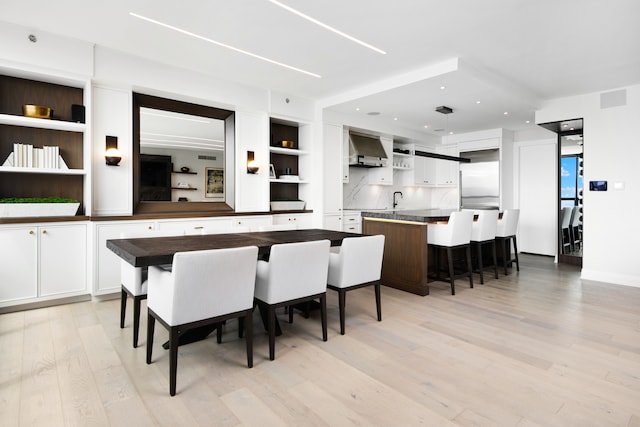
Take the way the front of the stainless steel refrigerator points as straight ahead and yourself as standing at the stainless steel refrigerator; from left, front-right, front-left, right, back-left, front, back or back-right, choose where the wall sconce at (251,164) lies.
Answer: front-right

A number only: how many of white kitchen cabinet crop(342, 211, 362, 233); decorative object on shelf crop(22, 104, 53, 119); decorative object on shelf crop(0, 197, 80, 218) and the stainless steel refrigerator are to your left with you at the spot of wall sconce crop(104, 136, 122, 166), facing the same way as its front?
2

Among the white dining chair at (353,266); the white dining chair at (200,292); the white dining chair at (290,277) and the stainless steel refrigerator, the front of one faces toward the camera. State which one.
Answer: the stainless steel refrigerator

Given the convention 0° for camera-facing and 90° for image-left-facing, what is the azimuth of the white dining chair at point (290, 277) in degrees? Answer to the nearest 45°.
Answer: approximately 135°

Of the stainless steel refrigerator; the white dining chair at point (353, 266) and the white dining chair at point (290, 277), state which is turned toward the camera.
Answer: the stainless steel refrigerator

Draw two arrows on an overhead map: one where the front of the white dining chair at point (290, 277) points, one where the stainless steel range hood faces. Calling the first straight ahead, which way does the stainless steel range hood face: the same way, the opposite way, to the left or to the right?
the opposite way

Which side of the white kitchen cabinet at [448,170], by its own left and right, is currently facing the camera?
front

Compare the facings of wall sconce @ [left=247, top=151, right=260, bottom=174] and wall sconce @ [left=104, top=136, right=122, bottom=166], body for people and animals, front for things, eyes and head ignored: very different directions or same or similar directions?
same or similar directions

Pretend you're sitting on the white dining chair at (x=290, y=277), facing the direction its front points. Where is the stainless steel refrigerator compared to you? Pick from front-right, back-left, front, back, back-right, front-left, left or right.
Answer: right

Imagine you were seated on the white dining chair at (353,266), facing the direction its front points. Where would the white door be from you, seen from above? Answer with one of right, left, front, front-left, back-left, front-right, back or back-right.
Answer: right

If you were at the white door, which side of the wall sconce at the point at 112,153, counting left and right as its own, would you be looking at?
left

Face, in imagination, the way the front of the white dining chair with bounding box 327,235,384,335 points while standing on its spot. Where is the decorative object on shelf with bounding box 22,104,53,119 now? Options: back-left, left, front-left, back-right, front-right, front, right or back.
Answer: front-left

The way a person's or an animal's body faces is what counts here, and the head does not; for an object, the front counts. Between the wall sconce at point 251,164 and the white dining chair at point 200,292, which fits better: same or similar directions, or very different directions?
very different directions

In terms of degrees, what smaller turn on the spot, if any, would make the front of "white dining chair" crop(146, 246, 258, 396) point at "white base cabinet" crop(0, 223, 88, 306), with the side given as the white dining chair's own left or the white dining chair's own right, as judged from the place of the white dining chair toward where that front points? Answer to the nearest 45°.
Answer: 0° — it already faces it

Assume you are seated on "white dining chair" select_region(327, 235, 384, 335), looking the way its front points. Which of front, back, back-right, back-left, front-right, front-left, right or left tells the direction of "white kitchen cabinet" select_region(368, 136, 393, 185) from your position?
front-right

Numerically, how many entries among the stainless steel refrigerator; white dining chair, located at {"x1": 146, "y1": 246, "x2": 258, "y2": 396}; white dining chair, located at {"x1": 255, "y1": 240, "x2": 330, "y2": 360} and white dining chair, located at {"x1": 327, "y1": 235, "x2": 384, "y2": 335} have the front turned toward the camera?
1

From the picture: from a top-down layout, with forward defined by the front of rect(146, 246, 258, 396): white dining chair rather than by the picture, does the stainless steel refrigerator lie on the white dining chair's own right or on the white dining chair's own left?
on the white dining chair's own right

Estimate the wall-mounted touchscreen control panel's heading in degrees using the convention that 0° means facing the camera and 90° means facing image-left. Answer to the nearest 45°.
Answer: approximately 0°
